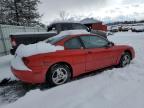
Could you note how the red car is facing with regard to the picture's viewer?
facing away from the viewer and to the right of the viewer
